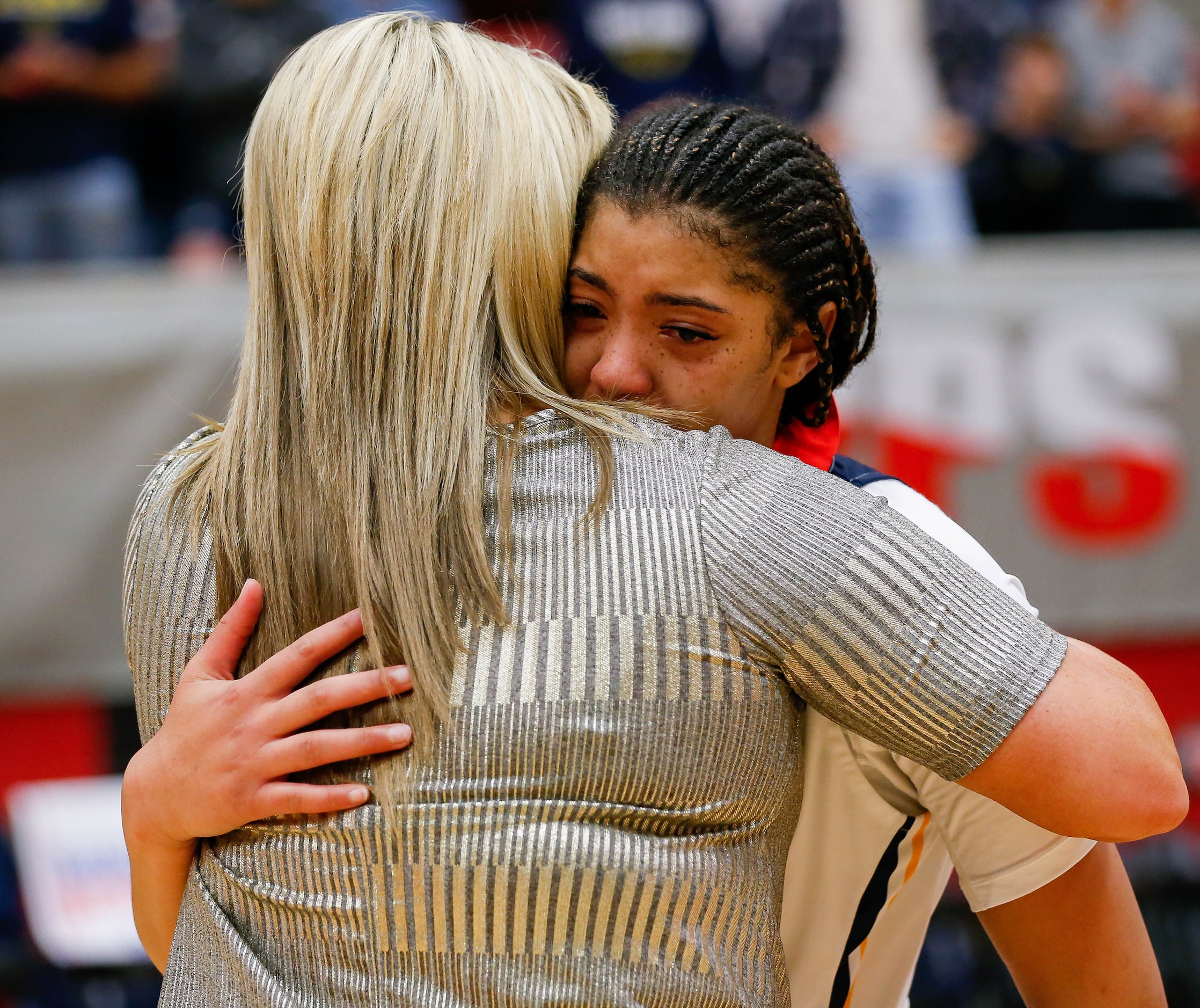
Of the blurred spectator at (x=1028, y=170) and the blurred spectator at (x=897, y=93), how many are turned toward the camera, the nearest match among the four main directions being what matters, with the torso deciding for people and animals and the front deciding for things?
2

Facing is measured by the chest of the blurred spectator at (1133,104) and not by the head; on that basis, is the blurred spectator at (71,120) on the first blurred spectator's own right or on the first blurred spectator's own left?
on the first blurred spectator's own right

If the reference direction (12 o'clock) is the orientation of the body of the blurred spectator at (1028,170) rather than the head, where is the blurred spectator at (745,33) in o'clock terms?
the blurred spectator at (745,33) is roughly at 3 o'clock from the blurred spectator at (1028,170).

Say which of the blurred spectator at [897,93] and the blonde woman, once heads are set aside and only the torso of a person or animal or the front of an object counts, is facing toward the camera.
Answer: the blurred spectator

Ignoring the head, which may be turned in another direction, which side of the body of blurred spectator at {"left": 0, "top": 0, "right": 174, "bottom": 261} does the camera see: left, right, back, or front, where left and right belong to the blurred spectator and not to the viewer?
front

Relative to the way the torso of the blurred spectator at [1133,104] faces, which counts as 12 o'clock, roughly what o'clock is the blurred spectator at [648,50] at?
the blurred spectator at [648,50] is roughly at 2 o'clock from the blurred spectator at [1133,104].

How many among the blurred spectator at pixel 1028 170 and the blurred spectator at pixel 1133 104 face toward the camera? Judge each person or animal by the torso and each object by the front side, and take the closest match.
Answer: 2

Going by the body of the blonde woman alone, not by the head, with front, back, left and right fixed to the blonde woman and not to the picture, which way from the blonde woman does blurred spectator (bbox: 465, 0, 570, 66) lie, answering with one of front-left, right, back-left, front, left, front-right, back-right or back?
front

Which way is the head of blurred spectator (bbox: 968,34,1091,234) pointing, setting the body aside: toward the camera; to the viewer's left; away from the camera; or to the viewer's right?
toward the camera

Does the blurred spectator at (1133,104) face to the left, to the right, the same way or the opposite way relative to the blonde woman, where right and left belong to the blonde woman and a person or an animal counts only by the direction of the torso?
the opposite way

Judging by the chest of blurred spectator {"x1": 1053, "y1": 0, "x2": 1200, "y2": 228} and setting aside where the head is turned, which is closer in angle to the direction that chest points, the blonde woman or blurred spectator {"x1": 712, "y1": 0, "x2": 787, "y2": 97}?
the blonde woman

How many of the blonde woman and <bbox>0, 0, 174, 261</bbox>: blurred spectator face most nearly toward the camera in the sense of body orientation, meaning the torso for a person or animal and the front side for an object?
1

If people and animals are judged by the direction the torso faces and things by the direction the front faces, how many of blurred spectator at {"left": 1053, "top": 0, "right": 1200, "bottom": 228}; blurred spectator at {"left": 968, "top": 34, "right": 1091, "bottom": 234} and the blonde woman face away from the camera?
1

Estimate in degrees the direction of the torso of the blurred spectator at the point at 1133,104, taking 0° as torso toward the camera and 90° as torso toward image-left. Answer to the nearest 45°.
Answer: approximately 0°

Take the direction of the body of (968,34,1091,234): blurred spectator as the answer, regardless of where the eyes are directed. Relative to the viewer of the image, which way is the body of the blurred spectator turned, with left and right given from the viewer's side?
facing the viewer

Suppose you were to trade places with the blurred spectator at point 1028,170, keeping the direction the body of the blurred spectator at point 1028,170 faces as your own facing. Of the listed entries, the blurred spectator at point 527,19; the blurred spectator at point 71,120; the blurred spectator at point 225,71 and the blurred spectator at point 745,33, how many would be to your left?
0

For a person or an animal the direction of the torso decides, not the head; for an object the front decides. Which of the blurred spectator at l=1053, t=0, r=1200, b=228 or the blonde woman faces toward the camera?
the blurred spectator

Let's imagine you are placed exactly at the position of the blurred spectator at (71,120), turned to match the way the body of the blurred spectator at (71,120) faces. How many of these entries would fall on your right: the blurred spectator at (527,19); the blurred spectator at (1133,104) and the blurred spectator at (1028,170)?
0
